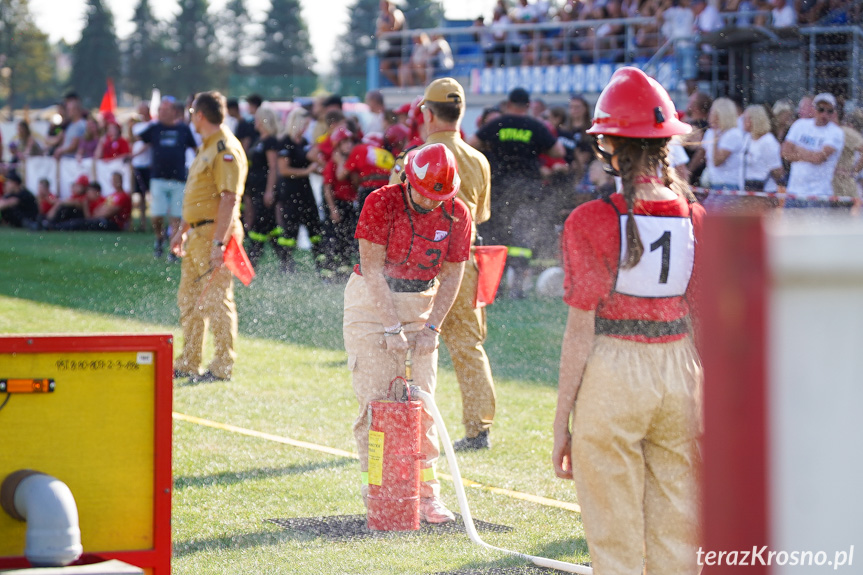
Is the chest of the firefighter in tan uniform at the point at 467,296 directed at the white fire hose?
no

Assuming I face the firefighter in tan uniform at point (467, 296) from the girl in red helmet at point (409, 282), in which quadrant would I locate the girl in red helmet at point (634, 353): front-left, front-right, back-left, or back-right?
back-right

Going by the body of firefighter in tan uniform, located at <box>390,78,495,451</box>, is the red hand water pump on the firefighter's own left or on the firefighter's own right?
on the firefighter's own left

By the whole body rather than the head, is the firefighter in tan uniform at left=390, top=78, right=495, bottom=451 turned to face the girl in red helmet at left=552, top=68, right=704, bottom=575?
no
